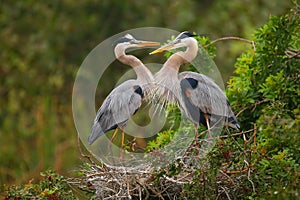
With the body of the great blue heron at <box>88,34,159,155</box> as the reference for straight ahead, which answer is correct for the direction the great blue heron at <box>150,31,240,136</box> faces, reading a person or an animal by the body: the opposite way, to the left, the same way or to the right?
the opposite way

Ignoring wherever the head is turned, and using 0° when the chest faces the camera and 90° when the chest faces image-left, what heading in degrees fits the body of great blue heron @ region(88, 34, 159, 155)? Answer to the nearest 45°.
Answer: approximately 270°

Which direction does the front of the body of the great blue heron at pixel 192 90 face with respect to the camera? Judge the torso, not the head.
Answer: to the viewer's left

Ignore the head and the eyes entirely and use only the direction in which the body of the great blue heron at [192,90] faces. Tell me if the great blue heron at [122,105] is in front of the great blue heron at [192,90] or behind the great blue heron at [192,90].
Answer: in front

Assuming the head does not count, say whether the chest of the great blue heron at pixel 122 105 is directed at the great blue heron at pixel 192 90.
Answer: yes

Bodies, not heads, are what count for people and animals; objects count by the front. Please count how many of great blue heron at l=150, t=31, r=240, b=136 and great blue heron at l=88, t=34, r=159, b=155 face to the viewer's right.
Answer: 1
